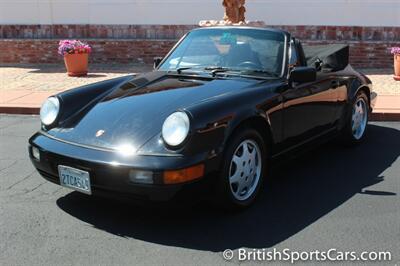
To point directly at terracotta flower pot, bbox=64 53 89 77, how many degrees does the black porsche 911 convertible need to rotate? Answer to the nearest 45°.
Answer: approximately 135° to its right

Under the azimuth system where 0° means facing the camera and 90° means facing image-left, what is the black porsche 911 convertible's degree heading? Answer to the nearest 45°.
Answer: approximately 45°

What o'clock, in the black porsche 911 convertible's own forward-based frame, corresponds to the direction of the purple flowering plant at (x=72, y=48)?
The purple flowering plant is roughly at 4 o'clock from the black porsche 911 convertible.

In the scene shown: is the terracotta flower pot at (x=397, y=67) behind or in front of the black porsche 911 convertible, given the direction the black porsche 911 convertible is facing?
behind
